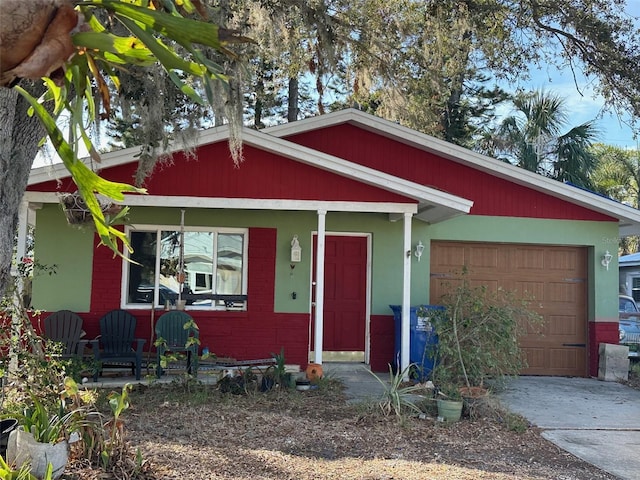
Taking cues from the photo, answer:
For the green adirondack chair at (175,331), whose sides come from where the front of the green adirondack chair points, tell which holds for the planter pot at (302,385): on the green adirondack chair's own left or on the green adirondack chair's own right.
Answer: on the green adirondack chair's own left

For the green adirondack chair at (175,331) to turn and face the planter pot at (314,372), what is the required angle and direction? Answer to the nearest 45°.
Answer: approximately 45° to its left

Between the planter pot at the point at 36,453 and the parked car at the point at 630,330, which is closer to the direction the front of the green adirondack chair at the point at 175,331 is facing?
the planter pot

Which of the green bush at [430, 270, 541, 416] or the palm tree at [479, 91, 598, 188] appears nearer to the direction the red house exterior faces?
the green bush

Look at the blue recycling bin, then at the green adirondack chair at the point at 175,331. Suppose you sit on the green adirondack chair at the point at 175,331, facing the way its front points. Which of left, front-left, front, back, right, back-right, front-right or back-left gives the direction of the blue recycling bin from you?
left

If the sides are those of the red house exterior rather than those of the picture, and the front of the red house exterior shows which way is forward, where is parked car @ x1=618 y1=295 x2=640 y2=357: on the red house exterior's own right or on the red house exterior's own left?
on the red house exterior's own left

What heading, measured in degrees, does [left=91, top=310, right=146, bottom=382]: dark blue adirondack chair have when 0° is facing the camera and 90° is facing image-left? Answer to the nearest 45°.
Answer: approximately 0°

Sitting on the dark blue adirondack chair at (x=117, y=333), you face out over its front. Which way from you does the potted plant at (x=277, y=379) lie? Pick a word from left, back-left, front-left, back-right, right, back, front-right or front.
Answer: front-left

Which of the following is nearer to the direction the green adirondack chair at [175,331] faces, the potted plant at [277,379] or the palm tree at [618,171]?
the potted plant

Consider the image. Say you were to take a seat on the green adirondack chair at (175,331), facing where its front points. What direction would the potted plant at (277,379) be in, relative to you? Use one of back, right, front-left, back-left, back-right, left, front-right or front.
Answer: front-left

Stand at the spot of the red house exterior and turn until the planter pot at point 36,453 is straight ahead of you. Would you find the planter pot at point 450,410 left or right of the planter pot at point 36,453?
left

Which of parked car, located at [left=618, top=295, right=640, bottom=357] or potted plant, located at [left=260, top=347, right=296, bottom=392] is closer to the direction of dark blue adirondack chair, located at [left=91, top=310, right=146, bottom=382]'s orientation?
the potted plant

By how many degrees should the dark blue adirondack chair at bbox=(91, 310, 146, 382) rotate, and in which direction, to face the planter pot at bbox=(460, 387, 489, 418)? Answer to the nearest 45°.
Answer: approximately 45° to its left

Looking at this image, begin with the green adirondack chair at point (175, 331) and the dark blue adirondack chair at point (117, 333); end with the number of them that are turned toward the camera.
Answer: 2
